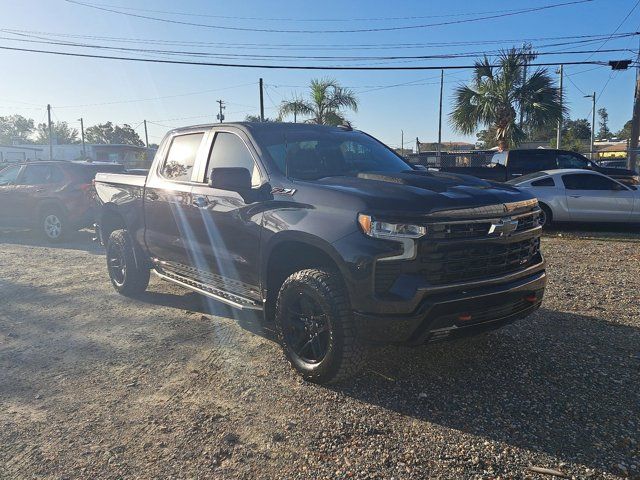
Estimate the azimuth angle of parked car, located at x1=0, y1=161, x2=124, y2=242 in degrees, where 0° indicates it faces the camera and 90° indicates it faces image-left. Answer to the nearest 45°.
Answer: approximately 135°

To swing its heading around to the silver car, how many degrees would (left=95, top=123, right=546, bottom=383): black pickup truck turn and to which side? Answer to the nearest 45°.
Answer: approximately 90° to its left

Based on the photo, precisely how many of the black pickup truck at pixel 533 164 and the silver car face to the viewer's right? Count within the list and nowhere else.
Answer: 2

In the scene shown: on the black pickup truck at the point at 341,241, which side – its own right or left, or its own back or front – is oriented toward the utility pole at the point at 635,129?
left

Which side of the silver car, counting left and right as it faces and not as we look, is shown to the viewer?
right

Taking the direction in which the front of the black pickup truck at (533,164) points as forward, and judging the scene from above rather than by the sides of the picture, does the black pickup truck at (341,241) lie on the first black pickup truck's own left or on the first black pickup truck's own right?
on the first black pickup truck's own right

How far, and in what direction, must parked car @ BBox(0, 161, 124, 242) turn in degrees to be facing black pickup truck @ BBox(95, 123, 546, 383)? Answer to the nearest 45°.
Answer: approximately 135° to its left

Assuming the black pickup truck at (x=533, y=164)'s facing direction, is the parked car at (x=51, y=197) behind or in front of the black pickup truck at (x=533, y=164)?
behind

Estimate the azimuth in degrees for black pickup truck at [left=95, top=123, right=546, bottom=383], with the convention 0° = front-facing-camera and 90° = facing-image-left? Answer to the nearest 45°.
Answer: approximately 315°

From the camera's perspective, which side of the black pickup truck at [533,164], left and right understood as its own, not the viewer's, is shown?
right

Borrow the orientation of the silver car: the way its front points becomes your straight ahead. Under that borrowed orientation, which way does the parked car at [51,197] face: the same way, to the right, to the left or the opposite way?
the opposite way

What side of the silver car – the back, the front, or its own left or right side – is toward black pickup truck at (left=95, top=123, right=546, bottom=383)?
right
